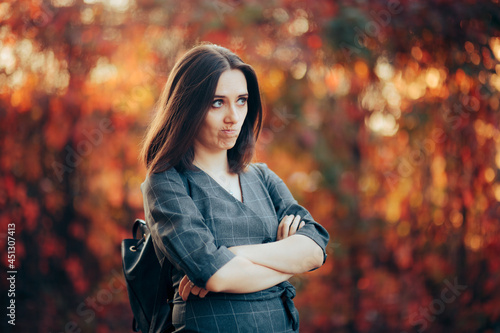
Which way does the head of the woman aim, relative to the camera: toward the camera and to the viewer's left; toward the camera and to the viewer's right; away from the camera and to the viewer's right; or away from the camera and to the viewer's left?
toward the camera and to the viewer's right

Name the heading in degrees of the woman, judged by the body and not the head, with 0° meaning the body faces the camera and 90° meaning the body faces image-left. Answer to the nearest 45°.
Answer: approximately 315°
